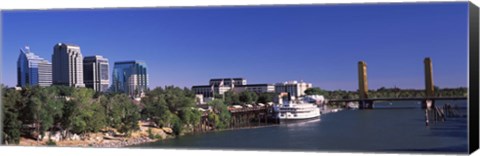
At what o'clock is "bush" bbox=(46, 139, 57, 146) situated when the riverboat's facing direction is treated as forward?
The bush is roughly at 5 o'clock from the riverboat.

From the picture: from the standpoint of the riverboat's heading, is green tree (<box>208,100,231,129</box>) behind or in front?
behind

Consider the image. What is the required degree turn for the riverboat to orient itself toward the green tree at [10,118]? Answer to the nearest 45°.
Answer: approximately 135° to its right

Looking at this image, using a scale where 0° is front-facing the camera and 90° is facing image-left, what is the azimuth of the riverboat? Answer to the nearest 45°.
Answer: approximately 270°
